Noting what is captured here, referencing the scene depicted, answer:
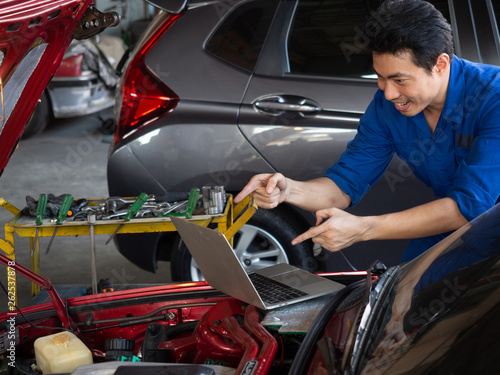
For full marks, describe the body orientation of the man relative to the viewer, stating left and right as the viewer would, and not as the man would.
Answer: facing the viewer and to the left of the viewer

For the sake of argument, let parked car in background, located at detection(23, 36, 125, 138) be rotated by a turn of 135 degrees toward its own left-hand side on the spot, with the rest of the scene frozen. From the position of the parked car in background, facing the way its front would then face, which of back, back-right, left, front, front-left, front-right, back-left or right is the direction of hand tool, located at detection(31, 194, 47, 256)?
front

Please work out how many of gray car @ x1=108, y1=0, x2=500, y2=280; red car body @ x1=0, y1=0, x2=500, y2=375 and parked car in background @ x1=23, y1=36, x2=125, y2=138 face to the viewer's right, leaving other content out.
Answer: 1

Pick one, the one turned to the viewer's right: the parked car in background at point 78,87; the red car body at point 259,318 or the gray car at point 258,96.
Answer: the gray car

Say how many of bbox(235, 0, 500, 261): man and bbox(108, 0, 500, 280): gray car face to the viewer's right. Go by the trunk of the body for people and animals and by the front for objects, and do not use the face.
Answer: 1

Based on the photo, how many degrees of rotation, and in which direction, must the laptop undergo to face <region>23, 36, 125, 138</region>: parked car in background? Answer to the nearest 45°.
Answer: approximately 45° to its left

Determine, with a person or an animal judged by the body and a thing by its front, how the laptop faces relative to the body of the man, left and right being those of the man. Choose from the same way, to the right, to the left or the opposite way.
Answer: the opposite way

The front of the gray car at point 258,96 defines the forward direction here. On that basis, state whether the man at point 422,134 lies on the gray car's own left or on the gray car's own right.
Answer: on the gray car's own right

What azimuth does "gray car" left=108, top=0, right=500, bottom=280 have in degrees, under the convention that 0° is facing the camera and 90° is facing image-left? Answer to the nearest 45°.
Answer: approximately 270°

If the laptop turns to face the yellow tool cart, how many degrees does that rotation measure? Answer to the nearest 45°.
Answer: approximately 90° to its left

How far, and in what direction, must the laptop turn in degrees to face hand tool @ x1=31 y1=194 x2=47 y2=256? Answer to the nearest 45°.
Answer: approximately 90° to its left

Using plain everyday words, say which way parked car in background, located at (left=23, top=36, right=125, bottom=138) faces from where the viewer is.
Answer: facing away from the viewer and to the left of the viewer

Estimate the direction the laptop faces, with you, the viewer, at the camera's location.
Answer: facing away from the viewer and to the right of the viewer

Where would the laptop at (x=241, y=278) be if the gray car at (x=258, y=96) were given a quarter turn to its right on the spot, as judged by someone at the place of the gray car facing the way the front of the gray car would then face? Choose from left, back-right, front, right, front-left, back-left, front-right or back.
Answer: front
